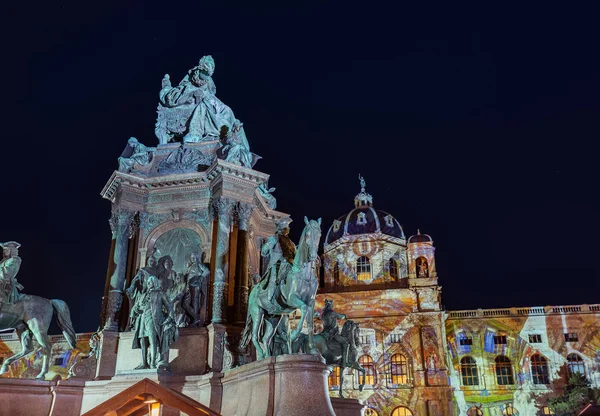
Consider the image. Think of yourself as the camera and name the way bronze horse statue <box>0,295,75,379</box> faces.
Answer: facing to the left of the viewer

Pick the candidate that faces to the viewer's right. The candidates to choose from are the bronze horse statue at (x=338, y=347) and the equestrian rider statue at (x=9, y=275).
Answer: the bronze horse statue

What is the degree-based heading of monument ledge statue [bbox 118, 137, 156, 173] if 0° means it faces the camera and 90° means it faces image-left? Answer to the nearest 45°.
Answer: approximately 45°

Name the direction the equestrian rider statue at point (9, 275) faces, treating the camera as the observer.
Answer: facing to the left of the viewer

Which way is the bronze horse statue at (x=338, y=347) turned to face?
to the viewer's right

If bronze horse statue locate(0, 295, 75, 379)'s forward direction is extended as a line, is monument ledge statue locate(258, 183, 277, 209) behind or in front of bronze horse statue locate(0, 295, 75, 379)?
behind

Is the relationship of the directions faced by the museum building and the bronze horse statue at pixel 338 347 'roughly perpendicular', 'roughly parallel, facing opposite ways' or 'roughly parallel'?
roughly perpendicular

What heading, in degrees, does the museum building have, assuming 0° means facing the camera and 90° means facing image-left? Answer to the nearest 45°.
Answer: approximately 0°
